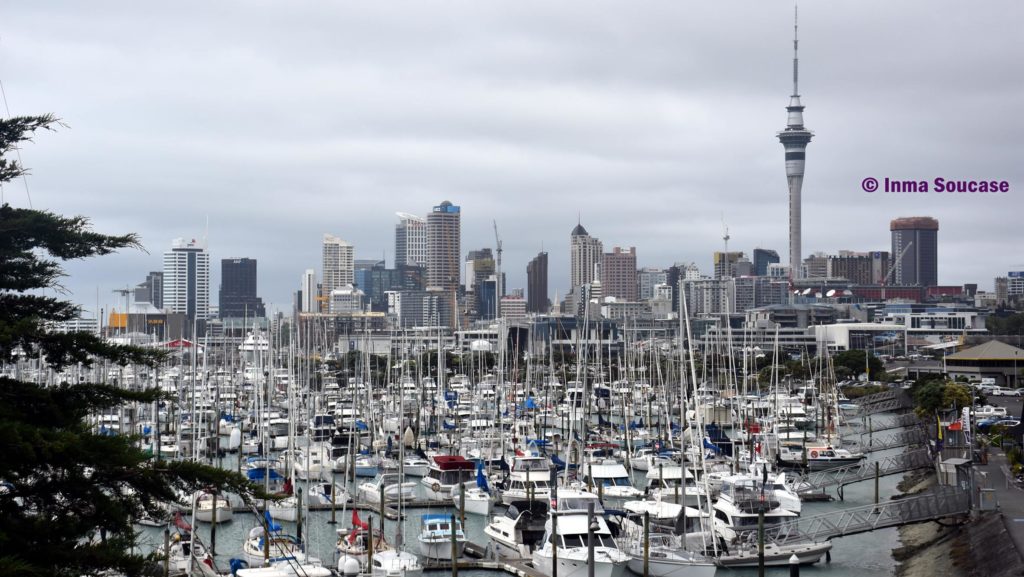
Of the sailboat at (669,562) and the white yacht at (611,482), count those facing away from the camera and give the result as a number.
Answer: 0

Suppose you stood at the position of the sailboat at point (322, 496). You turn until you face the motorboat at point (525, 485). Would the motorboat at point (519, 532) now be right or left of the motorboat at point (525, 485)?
right

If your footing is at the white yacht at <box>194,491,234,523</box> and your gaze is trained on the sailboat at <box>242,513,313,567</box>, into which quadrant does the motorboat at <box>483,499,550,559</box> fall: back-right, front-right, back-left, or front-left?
front-left

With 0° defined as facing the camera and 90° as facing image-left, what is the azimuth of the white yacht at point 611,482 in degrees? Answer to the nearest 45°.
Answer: approximately 315°

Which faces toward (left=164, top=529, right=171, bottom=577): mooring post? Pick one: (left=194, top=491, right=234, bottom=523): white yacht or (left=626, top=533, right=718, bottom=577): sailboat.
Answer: the white yacht

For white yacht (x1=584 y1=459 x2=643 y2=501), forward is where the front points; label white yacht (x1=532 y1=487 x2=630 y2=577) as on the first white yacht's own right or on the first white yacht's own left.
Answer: on the first white yacht's own right

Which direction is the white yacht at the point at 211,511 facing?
toward the camera

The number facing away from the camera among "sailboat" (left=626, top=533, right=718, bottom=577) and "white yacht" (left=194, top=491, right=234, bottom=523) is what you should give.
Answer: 0

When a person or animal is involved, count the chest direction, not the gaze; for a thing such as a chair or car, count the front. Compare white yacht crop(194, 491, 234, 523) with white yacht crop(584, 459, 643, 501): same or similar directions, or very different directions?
same or similar directions

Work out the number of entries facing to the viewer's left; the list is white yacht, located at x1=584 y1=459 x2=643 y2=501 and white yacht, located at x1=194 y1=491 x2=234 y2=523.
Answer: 0

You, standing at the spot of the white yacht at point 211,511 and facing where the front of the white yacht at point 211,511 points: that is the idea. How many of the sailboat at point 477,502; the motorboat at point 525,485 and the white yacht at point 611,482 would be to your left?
3

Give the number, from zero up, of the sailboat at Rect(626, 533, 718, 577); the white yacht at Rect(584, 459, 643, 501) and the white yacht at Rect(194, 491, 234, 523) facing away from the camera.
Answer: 0

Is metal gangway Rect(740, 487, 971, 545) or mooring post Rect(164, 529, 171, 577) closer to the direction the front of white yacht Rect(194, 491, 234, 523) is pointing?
the mooring post

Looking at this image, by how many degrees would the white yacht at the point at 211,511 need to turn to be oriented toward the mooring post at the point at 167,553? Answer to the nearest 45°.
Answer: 0° — it already faces it

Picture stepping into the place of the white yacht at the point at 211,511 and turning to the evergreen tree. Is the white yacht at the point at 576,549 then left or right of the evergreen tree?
left

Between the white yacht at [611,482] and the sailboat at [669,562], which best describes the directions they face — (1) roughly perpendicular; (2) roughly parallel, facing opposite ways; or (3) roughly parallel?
roughly parallel
